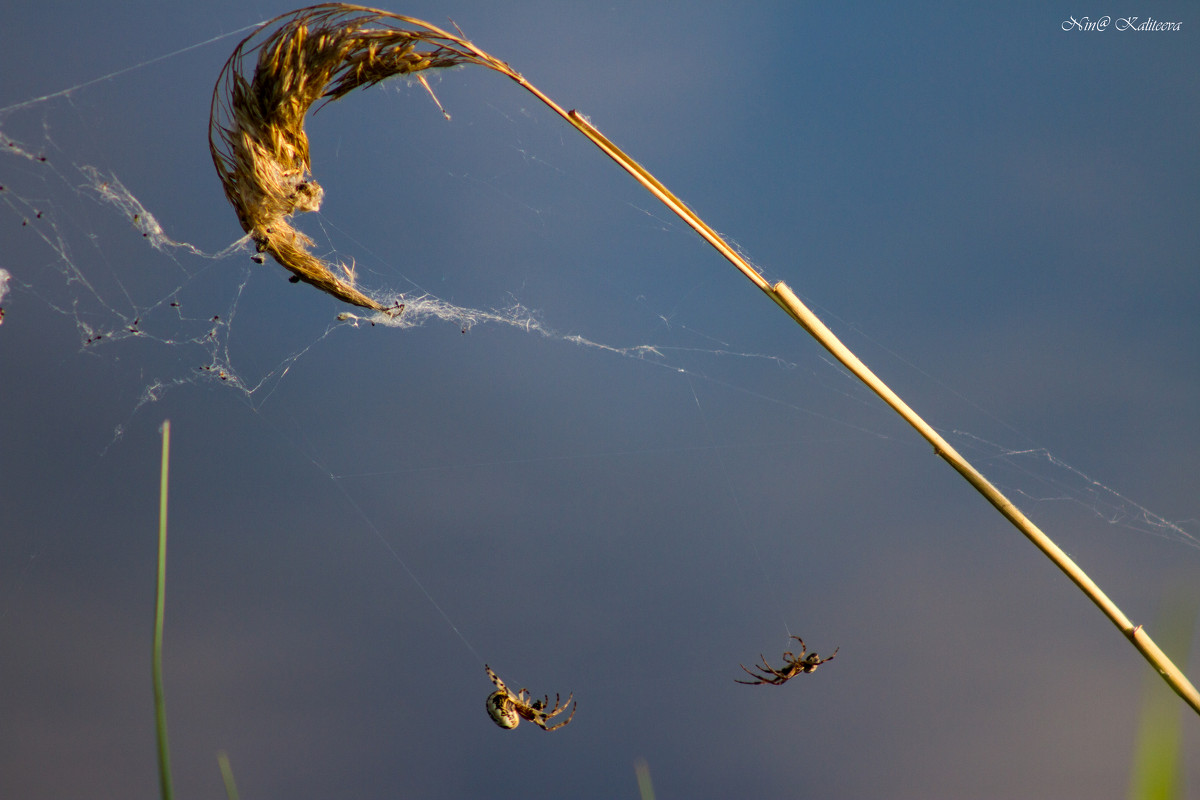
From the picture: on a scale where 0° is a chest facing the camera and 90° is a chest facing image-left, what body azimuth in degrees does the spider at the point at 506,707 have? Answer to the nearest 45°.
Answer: approximately 270°
